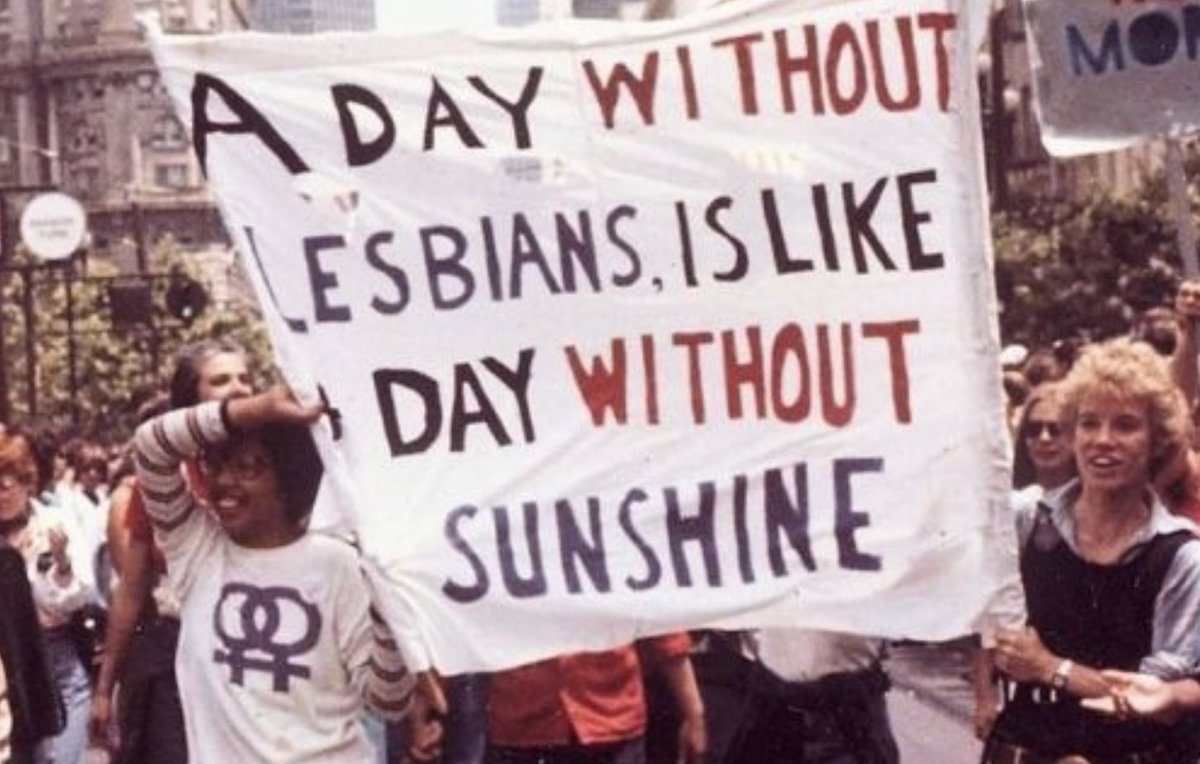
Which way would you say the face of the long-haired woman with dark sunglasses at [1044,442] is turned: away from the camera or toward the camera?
toward the camera

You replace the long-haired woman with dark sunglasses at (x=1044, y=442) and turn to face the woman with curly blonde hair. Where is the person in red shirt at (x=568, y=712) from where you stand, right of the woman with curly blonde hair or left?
right

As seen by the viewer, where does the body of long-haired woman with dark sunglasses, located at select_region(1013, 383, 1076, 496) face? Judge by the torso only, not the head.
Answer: toward the camera

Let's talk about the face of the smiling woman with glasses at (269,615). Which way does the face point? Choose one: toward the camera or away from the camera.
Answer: toward the camera

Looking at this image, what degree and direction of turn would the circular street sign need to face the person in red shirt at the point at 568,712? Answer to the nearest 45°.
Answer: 0° — it already faces them

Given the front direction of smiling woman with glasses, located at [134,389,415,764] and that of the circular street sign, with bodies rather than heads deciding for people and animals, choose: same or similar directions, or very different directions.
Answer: same or similar directions

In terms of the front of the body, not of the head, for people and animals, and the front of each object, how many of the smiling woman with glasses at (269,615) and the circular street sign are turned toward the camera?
2

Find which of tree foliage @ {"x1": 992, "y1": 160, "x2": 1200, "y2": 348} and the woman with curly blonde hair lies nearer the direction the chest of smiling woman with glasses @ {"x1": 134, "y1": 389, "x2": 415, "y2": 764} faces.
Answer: the woman with curly blonde hair

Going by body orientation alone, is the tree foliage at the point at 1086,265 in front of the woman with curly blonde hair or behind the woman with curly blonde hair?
behind

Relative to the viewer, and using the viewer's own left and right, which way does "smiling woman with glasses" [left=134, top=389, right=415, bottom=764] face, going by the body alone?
facing the viewer

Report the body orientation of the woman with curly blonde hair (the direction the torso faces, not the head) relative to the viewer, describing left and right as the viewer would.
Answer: facing the viewer and to the left of the viewer

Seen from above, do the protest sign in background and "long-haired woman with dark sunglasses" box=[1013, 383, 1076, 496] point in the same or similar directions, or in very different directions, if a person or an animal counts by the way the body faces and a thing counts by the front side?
same or similar directions
